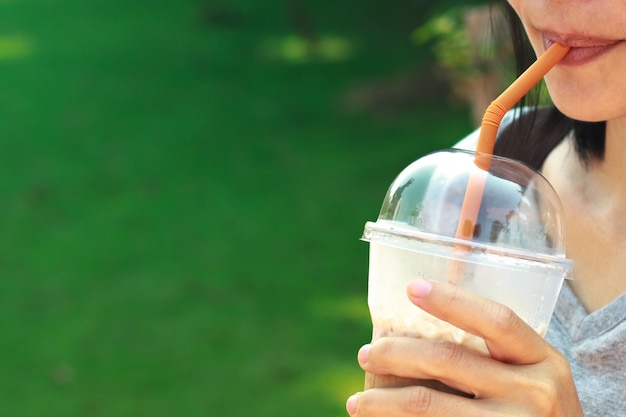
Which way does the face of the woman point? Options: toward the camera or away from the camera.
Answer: toward the camera

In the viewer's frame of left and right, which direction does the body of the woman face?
facing the viewer and to the left of the viewer
